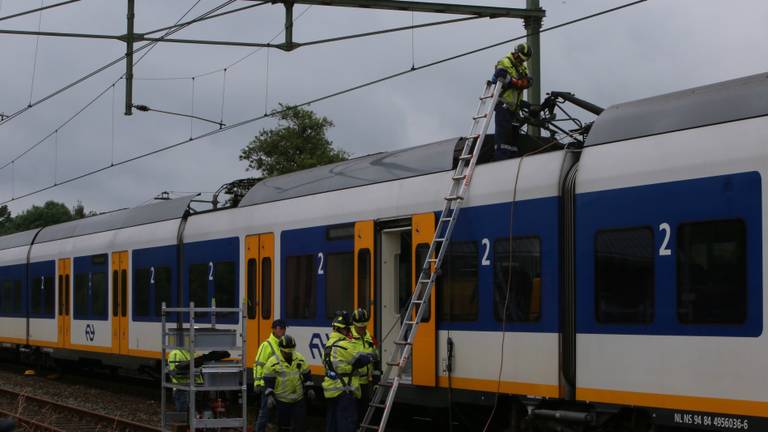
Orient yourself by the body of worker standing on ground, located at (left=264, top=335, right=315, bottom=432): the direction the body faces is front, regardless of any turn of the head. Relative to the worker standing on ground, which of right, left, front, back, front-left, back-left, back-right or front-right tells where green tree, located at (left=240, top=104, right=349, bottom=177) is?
back

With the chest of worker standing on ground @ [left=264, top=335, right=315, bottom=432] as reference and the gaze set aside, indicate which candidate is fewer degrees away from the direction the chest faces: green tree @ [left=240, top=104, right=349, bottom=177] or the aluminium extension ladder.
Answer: the aluminium extension ladder

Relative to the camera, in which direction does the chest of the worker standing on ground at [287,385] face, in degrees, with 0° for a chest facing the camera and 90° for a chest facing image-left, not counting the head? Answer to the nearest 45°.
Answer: approximately 0°

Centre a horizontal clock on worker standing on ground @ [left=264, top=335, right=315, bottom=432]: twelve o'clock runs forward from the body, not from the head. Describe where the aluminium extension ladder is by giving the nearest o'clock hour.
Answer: The aluminium extension ladder is roughly at 9 o'clock from the worker standing on ground.
